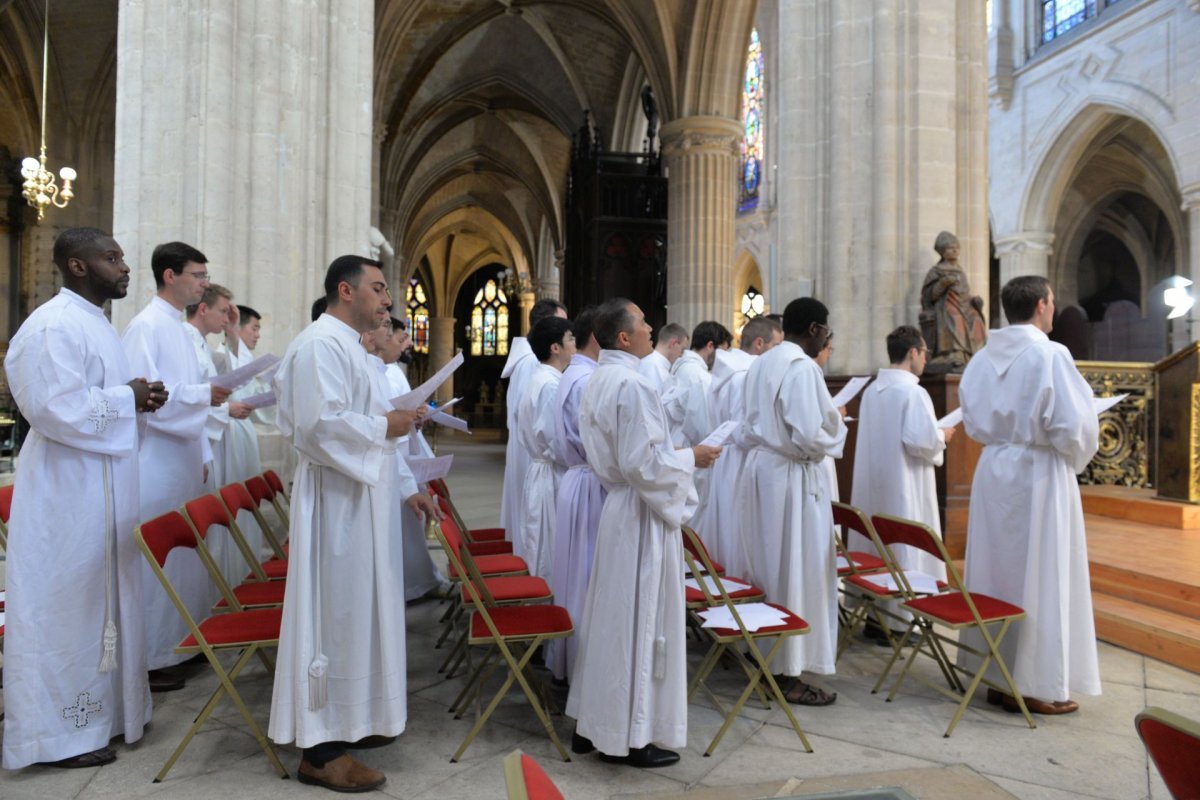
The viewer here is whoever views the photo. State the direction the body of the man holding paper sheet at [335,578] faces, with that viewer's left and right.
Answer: facing to the right of the viewer

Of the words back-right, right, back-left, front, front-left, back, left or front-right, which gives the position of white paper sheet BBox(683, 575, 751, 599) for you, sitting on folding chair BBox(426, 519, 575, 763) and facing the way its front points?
front-left

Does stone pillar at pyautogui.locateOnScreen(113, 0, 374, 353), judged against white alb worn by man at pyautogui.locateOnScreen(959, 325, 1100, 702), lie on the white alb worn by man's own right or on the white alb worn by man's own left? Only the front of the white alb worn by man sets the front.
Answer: on the white alb worn by man's own left

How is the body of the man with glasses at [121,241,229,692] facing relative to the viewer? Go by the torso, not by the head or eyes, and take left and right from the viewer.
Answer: facing to the right of the viewer

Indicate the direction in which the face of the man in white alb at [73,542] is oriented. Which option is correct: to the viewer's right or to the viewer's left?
to the viewer's right

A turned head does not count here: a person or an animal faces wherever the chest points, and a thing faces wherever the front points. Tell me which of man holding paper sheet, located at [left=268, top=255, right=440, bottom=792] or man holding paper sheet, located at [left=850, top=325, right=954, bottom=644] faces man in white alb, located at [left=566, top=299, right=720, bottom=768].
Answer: man holding paper sheet, located at [left=268, top=255, right=440, bottom=792]

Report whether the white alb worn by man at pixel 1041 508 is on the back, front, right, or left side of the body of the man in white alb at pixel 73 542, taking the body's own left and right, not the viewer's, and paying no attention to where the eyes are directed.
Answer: front

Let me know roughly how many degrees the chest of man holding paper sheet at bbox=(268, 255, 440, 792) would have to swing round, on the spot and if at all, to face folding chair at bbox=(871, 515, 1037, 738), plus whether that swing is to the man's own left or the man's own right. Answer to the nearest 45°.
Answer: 0° — they already face it

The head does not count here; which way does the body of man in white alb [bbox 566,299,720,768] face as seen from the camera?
to the viewer's right

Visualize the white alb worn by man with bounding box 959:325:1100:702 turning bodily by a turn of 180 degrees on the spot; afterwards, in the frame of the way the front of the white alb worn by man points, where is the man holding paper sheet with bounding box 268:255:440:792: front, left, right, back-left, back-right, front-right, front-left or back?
front

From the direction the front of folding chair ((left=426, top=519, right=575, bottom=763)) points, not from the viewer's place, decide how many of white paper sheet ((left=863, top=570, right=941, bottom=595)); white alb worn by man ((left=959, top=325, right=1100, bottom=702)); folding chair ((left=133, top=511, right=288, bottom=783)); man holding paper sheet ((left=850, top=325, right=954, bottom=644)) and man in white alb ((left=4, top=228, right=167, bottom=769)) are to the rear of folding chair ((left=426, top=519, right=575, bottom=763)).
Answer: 2

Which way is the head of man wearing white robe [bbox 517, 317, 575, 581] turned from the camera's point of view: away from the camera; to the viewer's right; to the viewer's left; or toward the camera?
to the viewer's right

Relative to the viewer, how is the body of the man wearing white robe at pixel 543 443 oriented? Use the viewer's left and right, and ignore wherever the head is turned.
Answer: facing to the right of the viewer

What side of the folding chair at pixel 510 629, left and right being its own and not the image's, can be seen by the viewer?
right

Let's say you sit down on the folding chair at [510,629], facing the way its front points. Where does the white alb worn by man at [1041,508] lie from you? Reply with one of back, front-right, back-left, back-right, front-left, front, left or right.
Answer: front

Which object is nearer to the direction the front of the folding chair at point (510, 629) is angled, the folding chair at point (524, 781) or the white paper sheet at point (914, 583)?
the white paper sheet

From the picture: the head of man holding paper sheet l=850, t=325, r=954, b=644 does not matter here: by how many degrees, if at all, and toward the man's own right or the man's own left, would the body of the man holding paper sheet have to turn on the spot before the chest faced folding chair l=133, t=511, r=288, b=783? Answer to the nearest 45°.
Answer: approximately 180°

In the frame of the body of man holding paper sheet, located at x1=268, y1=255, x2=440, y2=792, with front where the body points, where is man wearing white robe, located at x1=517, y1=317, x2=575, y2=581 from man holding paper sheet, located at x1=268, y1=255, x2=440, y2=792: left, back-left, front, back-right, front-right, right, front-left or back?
front-left

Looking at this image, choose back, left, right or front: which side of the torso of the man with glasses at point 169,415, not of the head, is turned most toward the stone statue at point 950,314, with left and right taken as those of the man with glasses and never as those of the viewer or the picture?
front
